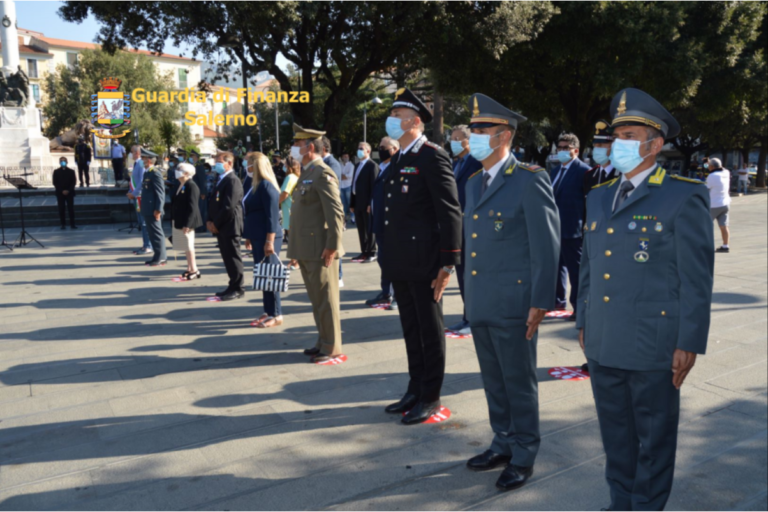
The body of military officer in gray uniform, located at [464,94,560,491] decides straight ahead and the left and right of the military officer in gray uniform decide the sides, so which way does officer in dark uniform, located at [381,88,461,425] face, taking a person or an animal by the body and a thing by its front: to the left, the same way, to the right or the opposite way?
the same way

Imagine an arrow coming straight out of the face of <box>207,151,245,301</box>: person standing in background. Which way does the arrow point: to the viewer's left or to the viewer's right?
to the viewer's left

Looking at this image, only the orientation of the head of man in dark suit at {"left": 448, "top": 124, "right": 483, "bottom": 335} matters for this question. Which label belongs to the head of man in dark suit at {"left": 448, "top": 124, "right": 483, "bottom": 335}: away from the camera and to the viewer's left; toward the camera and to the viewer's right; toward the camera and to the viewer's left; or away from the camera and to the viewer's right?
toward the camera and to the viewer's left

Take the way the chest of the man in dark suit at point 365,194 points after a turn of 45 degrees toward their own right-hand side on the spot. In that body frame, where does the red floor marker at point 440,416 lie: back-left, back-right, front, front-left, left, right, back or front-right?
left

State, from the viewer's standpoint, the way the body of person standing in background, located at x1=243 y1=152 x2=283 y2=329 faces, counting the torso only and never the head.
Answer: to the viewer's left

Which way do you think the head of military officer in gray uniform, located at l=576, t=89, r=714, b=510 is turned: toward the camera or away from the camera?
toward the camera

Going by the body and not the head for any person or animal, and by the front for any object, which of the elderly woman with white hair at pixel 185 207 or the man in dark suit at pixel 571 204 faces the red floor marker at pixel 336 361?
the man in dark suit

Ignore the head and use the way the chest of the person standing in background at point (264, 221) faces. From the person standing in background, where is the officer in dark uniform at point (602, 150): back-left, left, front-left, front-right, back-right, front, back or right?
back-left

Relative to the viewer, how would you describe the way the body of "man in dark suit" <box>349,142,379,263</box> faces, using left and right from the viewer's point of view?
facing the viewer and to the left of the viewer

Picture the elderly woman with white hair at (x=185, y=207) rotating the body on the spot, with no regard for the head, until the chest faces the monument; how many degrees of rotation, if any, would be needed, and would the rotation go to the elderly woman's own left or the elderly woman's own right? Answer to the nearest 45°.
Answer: approximately 90° to the elderly woman's own right

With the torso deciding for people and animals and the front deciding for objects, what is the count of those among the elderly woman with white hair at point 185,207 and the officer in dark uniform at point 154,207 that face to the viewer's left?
2

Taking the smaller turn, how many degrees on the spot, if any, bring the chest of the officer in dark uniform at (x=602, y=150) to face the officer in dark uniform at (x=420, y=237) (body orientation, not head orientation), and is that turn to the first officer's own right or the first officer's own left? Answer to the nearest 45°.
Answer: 0° — they already face them

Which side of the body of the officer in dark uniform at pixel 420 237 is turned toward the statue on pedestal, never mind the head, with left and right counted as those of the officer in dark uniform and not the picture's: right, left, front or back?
right

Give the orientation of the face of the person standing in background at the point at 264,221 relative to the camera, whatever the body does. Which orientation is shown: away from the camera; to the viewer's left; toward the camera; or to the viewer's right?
to the viewer's left

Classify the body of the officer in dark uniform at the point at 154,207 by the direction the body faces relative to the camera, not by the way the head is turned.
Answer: to the viewer's left

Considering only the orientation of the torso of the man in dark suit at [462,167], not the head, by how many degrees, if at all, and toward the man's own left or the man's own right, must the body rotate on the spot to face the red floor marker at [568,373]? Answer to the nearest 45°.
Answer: approximately 90° to the man's own left
